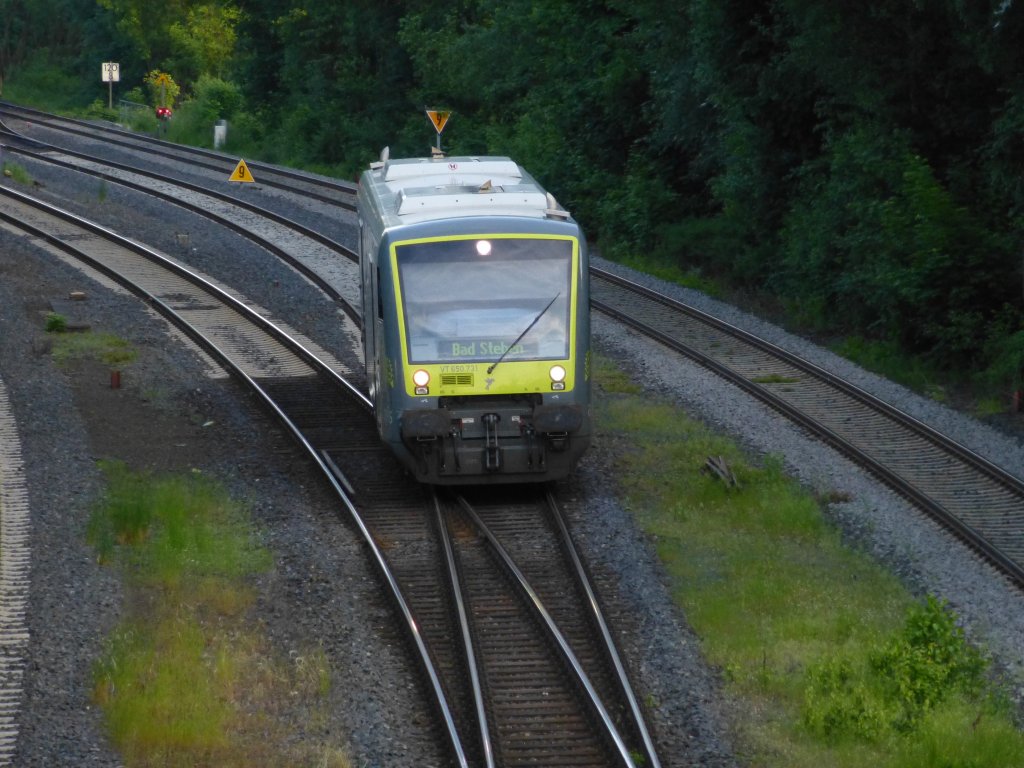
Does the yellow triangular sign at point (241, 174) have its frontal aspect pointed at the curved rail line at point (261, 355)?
yes

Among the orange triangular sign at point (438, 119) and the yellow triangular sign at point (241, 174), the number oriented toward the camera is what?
2

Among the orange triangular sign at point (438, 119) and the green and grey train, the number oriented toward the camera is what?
2

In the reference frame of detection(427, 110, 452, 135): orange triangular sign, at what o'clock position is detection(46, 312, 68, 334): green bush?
The green bush is roughly at 1 o'clock from the orange triangular sign.

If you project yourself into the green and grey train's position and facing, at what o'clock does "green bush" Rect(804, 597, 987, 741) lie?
The green bush is roughly at 11 o'clock from the green and grey train.

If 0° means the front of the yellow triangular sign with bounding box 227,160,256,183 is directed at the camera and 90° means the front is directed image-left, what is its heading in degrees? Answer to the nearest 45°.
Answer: approximately 0°
